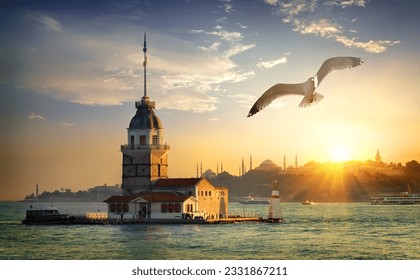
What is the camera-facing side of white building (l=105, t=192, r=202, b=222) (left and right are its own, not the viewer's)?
front

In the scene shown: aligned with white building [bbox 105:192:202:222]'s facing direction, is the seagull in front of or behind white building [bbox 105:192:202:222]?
in front

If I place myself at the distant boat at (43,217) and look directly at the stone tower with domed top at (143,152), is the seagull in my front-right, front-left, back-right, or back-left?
front-right

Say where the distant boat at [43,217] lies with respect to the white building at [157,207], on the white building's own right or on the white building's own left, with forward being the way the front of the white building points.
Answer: on the white building's own right

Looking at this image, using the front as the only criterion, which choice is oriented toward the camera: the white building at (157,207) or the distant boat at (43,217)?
the white building

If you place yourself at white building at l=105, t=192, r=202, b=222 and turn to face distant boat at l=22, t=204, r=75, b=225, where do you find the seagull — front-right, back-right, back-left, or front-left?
back-left
